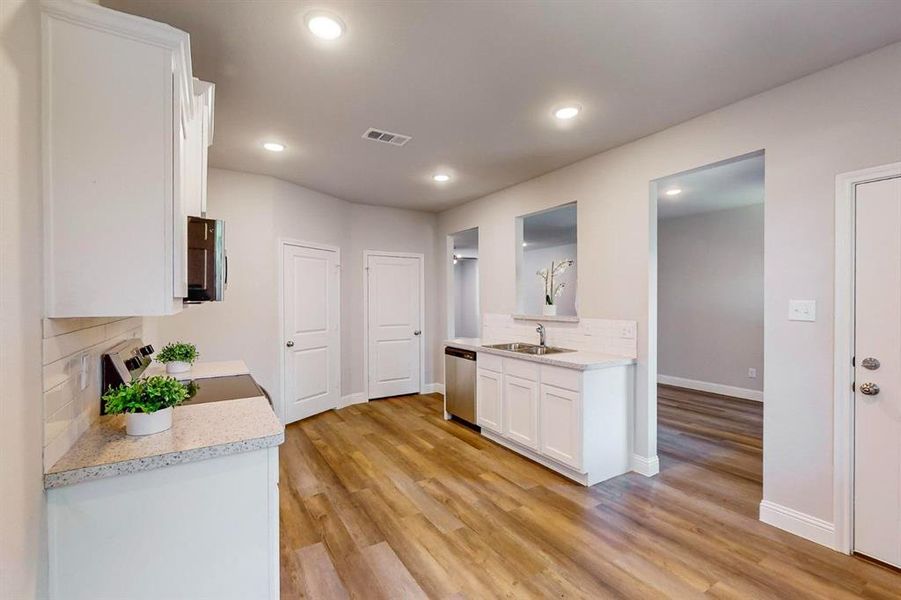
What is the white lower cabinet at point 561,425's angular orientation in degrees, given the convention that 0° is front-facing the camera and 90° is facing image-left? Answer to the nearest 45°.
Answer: approximately 45°

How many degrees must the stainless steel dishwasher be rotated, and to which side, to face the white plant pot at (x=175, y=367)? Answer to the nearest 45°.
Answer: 0° — it already faces it

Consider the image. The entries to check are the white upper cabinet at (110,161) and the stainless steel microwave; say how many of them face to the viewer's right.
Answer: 2

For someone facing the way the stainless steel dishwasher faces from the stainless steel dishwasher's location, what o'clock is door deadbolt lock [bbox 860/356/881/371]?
The door deadbolt lock is roughly at 9 o'clock from the stainless steel dishwasher.

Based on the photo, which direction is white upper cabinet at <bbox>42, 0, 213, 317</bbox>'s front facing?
to the viewer's right

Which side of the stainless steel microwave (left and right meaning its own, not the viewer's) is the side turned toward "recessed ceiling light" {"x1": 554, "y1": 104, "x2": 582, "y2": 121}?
front

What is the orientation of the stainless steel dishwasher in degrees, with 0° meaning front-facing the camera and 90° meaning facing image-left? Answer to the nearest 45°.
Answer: approximately 45°

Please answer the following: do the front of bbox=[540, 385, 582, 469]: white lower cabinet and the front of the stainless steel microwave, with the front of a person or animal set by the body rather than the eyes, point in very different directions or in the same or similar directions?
very different directions

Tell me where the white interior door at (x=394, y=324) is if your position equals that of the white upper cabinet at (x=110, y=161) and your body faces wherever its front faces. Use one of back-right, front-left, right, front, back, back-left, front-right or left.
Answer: front-left

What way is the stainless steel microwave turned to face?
to the viewer's right

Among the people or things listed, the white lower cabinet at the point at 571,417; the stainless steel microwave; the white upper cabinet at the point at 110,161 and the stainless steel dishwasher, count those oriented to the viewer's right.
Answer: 2
